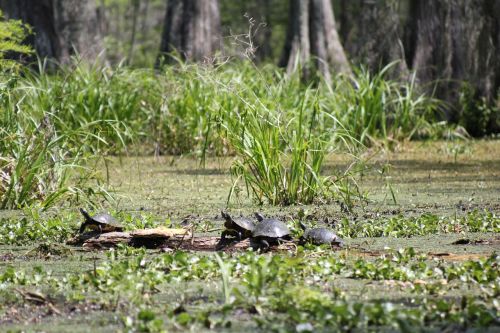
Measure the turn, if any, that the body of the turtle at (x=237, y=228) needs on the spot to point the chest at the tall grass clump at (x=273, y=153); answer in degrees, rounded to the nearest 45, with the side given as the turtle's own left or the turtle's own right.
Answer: approximately 90° to the turtle's own right

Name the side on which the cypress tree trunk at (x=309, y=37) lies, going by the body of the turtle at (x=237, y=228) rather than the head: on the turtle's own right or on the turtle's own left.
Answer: on the turtle's own right

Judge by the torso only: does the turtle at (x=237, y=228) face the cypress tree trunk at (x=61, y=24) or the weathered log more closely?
the weathered log

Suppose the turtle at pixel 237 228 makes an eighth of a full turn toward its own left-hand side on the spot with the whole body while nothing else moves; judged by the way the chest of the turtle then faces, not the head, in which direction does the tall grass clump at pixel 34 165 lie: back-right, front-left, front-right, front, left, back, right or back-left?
right

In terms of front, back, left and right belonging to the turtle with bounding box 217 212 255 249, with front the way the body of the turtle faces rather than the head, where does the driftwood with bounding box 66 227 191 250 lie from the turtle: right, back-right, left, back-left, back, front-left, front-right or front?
front

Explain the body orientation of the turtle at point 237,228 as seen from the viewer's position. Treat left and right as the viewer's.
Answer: facing to the left of the viewer

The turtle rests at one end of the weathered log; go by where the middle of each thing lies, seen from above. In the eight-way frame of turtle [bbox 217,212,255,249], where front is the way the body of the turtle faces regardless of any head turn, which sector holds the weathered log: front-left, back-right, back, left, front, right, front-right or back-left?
front

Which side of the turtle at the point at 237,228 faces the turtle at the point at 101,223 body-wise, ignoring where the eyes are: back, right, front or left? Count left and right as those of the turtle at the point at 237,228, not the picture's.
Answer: front

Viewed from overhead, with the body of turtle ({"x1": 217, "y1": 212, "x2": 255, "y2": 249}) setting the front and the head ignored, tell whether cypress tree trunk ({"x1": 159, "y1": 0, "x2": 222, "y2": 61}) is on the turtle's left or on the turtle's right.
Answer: on the turtle's right
